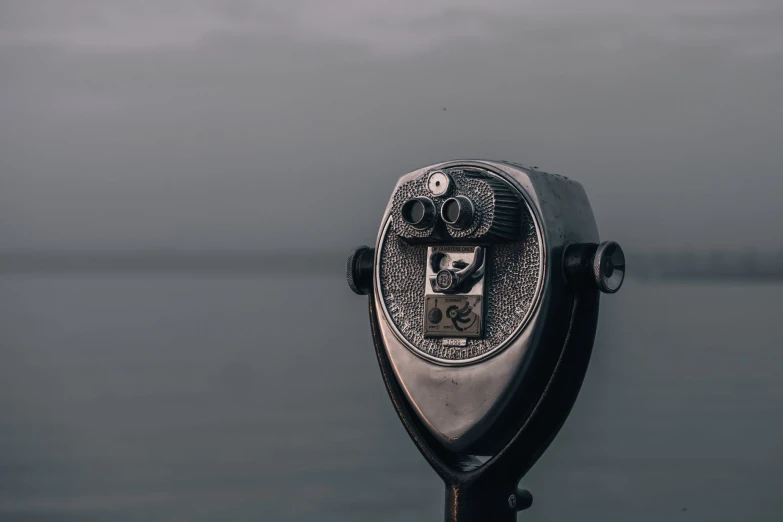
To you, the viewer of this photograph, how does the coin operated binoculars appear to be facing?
facing the viewer and to the left of the viewer
